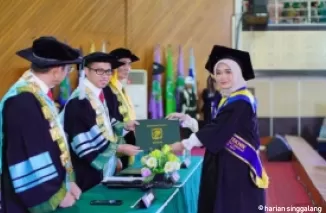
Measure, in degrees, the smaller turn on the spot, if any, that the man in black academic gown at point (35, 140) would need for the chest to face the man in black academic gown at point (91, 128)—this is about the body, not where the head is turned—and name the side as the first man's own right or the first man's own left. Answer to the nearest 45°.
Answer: approximately 45° to the first man's own left

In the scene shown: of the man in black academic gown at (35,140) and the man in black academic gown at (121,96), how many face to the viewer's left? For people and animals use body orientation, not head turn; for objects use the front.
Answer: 0

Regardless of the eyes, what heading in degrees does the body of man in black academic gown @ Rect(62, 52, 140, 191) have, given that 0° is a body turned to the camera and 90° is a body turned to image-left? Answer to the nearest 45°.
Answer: approximately 315°

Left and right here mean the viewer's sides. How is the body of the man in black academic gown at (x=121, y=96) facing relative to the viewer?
facing the viewer and to the right of the viewer

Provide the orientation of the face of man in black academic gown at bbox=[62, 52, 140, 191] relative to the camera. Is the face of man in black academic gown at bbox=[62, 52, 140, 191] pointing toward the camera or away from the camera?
toward the camera

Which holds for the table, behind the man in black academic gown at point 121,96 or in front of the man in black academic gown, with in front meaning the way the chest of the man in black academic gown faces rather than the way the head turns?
in front

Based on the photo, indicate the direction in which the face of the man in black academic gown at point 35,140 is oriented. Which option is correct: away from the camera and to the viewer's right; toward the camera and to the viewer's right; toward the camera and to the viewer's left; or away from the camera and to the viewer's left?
away from the camera and to the viewer's right

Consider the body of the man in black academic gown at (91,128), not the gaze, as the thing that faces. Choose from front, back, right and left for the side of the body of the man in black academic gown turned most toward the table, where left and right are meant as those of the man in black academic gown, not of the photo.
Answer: front

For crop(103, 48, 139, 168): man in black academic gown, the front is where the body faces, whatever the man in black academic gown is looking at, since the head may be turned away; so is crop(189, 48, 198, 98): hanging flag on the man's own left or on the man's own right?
on the man's own left

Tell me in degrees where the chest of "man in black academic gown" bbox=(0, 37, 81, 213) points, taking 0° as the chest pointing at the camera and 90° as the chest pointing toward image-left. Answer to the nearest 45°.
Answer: approximately 270°
